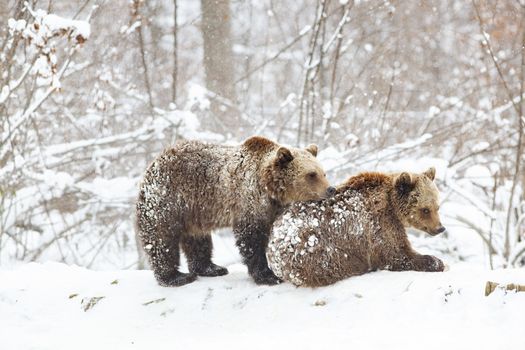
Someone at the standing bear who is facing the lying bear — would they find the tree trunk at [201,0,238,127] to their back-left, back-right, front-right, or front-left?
back-left

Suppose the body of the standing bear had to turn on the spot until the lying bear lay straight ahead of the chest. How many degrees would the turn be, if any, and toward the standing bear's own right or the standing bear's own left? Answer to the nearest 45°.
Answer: approximately 45° to the standing bear's own right

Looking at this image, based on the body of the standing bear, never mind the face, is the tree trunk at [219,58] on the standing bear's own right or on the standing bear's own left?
on the standing bear's own left

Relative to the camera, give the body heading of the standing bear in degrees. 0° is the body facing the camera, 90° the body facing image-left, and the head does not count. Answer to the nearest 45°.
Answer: approximately 270°

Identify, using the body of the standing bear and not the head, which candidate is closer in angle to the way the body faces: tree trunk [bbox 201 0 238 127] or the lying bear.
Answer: the lying bear
